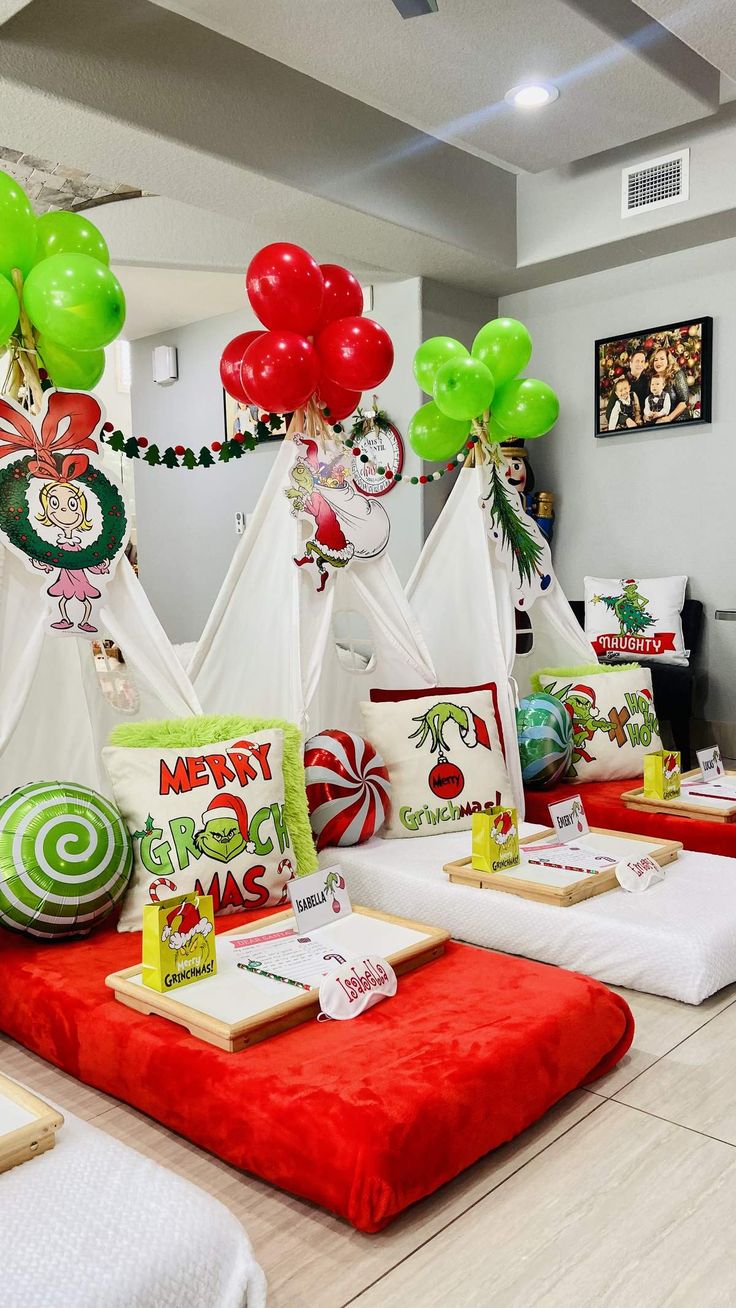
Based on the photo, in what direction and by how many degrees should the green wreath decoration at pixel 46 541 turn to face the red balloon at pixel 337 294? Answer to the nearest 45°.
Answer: approximately 135° to its left

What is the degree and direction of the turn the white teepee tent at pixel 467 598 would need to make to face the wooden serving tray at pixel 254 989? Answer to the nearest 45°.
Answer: approximately 45° to its right

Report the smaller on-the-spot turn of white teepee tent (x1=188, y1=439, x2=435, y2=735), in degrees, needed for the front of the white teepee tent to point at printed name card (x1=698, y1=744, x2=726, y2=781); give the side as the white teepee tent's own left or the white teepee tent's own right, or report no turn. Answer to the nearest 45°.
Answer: approximately 45° to the white teepee tent's own left

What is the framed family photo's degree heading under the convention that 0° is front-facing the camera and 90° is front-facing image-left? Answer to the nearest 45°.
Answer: approximately 45°

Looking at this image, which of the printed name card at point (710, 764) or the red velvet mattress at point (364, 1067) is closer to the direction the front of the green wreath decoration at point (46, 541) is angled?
the red velvet mattress

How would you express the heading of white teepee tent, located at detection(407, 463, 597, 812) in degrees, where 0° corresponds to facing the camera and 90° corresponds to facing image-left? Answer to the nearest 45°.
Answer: approximately 315°

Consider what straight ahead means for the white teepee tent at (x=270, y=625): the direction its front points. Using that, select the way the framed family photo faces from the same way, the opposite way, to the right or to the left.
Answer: to the right

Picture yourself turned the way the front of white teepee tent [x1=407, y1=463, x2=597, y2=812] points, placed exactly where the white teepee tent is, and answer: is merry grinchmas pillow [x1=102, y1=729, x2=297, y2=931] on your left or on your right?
on your right
